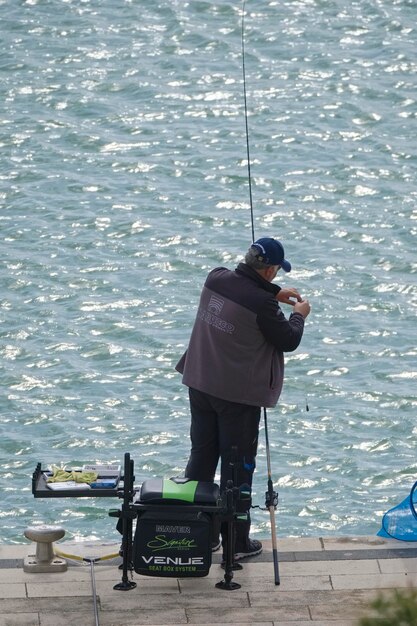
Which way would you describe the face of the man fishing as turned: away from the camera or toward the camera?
away from the camera

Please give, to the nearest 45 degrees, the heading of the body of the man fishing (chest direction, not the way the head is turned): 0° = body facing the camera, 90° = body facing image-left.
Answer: approximately 225°

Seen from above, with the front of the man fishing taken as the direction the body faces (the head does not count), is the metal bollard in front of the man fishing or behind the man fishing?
behind
